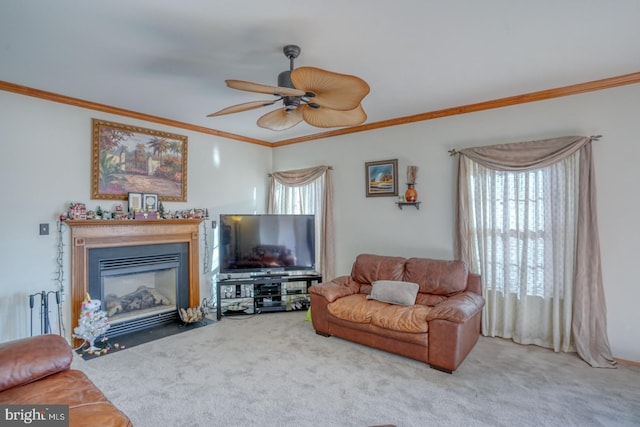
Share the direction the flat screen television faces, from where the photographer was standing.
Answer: facing the viewer

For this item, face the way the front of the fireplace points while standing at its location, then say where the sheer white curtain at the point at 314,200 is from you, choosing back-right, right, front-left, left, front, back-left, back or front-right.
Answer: front-left

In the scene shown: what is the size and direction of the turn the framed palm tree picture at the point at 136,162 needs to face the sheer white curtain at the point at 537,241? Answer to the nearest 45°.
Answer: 0° — it already faces it

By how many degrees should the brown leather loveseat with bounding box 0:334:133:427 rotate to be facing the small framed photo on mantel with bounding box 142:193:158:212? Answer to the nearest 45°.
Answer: approximately 90° to its left

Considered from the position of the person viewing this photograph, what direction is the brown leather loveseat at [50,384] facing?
facing to the right of the viewer

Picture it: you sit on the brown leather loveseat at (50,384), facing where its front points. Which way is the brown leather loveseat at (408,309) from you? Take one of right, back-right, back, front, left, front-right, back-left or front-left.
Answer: front

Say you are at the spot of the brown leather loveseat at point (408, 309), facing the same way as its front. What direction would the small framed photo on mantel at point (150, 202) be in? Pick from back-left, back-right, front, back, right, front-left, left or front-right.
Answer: front-right

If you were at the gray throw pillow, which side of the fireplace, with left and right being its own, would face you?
front

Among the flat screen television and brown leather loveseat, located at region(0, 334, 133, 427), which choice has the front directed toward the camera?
the flat screen television

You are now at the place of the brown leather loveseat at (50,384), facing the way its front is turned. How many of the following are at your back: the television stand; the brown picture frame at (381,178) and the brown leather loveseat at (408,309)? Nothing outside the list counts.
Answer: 0

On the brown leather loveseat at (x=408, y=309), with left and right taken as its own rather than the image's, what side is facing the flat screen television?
right

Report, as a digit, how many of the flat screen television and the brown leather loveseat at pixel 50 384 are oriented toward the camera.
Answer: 1

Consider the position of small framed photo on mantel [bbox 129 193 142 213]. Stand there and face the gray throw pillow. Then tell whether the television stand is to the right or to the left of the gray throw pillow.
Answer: left

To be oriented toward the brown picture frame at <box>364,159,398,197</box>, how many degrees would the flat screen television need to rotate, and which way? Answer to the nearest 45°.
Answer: approximately 90° to its left

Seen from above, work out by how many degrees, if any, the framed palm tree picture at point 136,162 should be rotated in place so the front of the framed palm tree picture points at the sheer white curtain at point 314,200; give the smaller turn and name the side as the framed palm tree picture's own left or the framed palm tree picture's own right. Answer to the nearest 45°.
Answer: approximately 45° to the framed palm tree picture's own left

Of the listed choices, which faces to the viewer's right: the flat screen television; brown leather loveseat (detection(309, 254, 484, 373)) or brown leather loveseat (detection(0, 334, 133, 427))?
brown leather loveseat (detection(0, 334, 133, 427))

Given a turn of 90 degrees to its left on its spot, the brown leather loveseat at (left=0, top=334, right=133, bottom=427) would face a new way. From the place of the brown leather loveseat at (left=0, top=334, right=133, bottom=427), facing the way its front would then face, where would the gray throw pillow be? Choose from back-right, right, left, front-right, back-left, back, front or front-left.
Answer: right

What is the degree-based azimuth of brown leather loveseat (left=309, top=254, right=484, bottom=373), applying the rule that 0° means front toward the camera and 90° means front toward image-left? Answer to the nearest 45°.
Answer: approximately 45°

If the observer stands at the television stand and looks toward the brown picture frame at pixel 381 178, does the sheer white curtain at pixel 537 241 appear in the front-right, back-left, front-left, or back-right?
front-right
